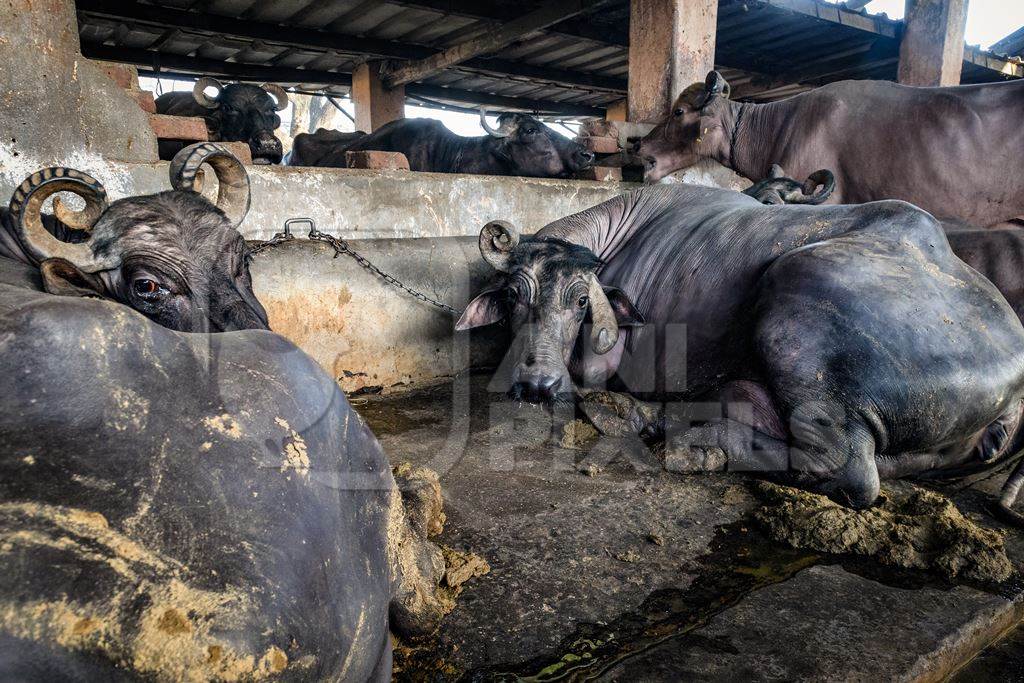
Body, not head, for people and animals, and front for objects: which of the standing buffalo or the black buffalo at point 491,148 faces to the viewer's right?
the black buffalo

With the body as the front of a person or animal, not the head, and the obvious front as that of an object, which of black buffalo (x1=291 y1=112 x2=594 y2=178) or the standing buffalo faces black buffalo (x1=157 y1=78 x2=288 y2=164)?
the standing buffalo

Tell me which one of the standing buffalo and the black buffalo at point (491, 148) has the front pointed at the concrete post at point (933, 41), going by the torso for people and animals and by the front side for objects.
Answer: the black buffalo

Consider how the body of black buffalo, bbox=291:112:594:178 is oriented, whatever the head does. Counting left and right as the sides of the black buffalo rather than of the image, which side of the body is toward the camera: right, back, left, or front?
right

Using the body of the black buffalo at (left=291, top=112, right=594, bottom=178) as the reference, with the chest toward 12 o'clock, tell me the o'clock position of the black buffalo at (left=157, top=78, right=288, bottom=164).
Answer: the black buffalo at (left=157, top=78, right=288, bottom=164) is roughly at 7 o'clock from the black buffalo at (left=291, top=112, right=594, bottom=178).

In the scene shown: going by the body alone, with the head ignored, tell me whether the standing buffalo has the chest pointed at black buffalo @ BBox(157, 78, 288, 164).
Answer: yes

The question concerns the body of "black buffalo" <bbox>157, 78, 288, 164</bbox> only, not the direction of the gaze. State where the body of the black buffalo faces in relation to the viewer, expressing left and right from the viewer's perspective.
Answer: facing the viewer and to the right of the viewer

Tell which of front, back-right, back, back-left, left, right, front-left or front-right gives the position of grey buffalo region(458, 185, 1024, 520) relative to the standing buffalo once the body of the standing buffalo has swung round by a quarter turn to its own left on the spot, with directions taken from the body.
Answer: front

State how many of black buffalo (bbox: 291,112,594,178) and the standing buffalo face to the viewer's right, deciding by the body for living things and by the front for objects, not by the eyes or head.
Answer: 1

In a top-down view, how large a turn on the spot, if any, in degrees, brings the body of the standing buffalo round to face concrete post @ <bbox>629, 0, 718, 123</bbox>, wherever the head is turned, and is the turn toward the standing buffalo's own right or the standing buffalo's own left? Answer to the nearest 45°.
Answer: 0° — it already faces it

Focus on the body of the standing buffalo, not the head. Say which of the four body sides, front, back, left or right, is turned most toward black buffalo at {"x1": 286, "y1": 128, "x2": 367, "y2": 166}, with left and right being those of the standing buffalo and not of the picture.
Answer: front

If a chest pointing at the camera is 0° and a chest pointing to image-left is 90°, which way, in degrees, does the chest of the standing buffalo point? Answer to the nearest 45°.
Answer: approximately 90°

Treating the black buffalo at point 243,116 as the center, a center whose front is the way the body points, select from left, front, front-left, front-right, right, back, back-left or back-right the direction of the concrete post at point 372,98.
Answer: left

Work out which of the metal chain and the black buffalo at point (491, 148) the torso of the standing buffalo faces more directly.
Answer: the black buffalo
